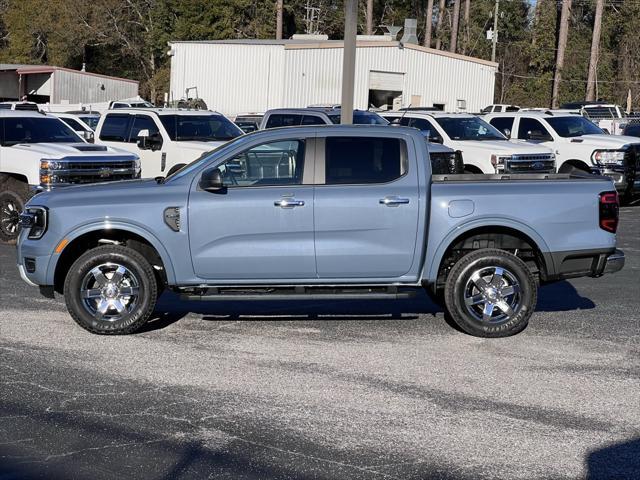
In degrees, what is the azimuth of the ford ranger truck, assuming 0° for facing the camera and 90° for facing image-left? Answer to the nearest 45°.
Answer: approximately 90°

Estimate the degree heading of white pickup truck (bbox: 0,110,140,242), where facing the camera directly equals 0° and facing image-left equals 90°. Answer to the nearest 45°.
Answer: approximately 315°

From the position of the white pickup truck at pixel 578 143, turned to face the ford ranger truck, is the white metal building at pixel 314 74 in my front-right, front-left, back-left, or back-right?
back-right

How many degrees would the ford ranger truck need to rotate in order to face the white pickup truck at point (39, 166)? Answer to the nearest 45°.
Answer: approximately 45° to its right

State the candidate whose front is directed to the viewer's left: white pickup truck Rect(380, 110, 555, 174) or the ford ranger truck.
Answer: the ford ranger truck

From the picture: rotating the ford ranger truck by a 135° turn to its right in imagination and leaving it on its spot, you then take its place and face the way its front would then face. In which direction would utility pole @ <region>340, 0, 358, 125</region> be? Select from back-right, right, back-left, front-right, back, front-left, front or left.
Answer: front-left

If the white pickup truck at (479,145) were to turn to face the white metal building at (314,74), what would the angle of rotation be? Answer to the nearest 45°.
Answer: approximately 135° to its left

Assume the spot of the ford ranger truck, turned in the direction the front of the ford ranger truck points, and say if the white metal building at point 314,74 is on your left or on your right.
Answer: on your right

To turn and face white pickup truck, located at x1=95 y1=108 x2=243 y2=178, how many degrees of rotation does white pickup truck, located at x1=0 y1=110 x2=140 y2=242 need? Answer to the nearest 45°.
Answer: approximately 90° to its left

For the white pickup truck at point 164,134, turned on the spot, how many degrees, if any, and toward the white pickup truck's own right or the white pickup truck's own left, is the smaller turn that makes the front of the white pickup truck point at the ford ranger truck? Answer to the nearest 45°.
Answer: approximately 45° to the white pickup truck's own right

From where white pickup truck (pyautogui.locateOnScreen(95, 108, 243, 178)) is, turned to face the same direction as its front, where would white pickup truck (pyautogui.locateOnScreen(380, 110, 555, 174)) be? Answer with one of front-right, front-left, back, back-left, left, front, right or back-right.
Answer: front-left
